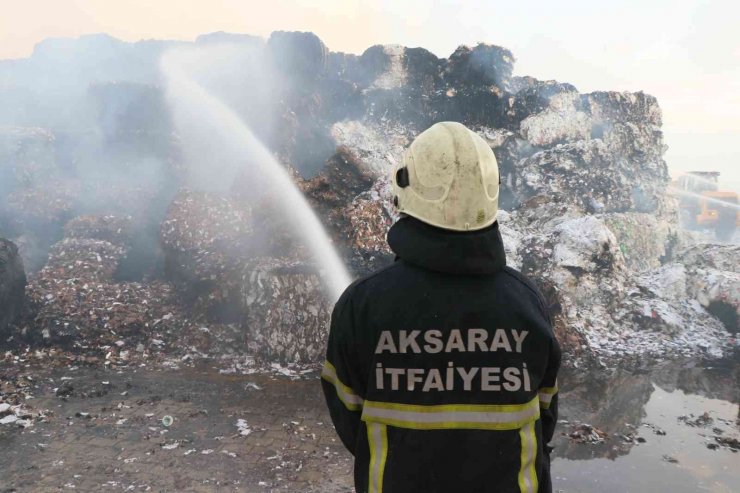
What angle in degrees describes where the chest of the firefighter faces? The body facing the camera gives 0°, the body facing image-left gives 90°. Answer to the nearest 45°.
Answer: approximately 180°

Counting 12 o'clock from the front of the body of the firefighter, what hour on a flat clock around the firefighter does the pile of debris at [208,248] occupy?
The pile of debris is roughly at 11 o'clock from the firefighter.

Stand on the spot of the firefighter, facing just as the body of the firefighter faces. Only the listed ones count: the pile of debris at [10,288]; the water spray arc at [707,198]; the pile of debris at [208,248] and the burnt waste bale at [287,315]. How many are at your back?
0

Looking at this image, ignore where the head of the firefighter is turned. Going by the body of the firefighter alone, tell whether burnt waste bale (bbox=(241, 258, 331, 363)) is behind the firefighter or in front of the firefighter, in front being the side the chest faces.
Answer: in front

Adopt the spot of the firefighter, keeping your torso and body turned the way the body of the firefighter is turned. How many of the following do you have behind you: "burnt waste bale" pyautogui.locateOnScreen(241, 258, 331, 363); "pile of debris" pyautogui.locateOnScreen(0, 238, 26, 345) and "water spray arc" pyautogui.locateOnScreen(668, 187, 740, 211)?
0

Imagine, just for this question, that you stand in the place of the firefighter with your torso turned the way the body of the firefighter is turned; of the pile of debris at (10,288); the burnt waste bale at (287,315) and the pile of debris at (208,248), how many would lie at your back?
0

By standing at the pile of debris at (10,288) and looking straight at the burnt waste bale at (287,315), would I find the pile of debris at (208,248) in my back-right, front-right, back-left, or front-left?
front-left

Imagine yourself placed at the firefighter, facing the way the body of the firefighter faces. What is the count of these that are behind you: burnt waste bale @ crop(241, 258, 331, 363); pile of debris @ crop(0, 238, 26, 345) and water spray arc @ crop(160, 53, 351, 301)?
0

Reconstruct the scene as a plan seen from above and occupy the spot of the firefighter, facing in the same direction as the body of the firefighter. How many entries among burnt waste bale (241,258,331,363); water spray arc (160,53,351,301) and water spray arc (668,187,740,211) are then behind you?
0

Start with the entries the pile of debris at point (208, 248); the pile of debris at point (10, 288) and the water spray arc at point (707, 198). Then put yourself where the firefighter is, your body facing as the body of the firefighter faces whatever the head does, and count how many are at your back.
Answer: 0

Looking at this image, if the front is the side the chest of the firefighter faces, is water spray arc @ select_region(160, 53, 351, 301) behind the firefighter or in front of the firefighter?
in front

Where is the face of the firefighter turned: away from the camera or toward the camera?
away from the camera

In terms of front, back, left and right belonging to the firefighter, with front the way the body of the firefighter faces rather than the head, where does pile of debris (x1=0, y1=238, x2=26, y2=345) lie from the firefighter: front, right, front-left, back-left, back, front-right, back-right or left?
front-left
